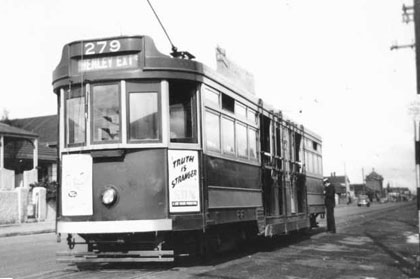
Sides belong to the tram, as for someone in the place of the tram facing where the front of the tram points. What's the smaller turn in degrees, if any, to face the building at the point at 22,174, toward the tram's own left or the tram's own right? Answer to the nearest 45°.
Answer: approximately 135° to the tram's own right

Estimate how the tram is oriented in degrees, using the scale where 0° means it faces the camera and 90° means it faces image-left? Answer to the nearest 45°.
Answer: approximately 45°

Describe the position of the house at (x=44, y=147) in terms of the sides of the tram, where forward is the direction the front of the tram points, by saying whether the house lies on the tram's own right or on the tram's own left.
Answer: on the tram's own right

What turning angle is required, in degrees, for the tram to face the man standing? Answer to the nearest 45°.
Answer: approximately 180°
